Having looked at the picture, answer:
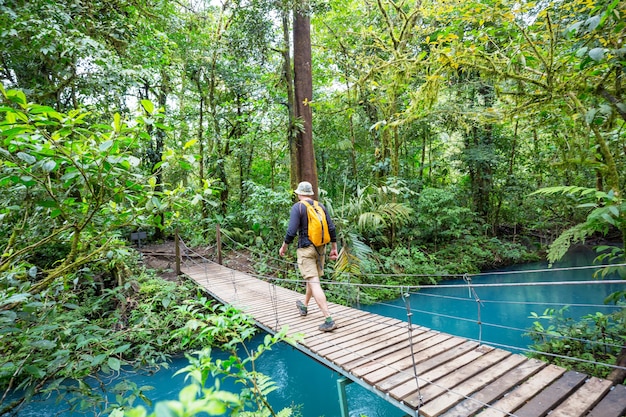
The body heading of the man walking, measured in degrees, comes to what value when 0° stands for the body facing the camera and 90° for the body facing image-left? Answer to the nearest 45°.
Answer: approximately 135°

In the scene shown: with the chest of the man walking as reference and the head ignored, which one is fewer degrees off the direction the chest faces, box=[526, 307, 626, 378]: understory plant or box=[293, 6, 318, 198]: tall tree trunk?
the tall tree trunk

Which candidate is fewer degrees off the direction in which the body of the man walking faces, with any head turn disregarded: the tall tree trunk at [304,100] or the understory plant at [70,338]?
the tall tree trunk

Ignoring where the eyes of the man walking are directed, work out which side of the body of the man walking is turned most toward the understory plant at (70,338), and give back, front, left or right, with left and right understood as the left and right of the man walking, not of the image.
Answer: left

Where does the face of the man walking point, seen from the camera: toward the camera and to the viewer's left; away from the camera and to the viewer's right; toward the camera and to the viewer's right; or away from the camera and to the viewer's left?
away from the camera and to the viewer's left

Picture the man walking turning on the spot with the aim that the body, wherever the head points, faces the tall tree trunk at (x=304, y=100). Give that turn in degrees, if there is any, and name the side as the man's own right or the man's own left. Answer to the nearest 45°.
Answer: approximately 45° to the man's own right

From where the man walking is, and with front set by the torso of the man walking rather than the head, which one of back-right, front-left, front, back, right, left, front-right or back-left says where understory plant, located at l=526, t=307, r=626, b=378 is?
back-right
